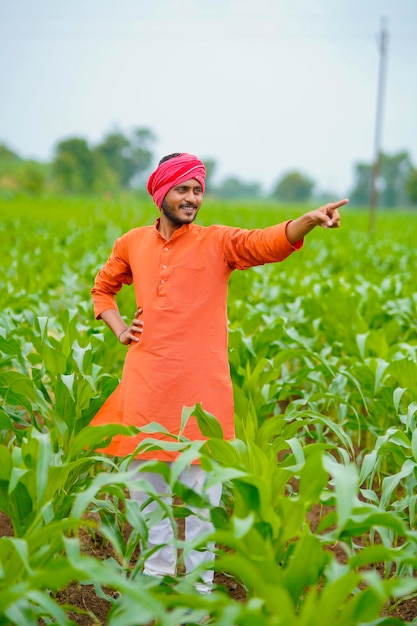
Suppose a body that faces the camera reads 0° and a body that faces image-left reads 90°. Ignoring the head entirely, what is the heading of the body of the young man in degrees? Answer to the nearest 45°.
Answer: approximately 0°

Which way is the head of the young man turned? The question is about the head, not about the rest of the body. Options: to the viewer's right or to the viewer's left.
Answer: to the viewer's right
